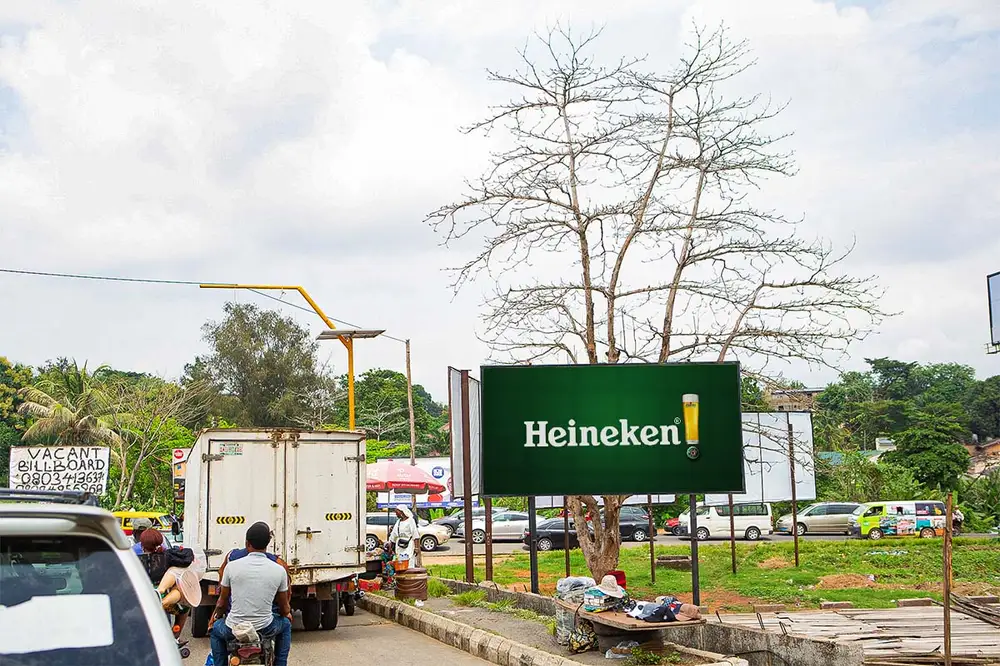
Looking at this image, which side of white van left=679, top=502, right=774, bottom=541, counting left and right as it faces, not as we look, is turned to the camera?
left

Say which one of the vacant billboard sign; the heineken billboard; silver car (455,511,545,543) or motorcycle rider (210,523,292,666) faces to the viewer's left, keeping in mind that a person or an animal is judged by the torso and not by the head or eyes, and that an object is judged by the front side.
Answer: the silver car

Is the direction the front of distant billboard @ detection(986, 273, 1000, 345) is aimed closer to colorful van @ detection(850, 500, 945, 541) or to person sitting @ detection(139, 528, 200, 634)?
the person sitting

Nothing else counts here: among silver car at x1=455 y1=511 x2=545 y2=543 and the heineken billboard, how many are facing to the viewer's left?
1

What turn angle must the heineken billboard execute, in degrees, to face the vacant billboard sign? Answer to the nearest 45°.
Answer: approximately 135° to its right

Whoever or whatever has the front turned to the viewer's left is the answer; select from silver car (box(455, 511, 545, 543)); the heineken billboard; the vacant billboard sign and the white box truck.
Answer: the silver car

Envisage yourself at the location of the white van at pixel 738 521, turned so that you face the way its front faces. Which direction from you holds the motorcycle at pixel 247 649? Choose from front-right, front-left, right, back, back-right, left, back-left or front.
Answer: left

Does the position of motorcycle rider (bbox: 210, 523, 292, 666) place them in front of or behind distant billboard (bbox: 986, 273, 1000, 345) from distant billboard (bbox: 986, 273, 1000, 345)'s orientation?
in front

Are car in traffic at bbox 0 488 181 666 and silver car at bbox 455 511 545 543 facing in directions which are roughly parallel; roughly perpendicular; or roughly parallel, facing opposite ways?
roughly perpendicular

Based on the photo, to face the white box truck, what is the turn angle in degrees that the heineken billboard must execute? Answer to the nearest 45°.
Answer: approximately 90° to its right

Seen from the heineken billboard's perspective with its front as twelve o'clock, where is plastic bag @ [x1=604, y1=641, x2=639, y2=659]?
The plastic bag is roughly at 12 o'clock from the heineken billboard.

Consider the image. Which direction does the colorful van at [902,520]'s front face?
to the viewer's left

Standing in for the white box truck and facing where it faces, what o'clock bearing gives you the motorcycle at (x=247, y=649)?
The motorcycle is roughly at 6 o'clock from the white box truck.

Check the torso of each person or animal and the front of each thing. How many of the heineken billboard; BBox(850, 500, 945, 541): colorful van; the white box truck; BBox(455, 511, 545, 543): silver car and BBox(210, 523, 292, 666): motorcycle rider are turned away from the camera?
2

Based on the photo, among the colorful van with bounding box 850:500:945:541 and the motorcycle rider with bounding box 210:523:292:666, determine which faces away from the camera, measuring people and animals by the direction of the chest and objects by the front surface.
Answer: the motorcycle rider

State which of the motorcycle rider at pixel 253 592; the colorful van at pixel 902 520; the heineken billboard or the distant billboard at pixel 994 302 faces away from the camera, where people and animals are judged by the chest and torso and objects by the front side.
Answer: the motorcycle rider

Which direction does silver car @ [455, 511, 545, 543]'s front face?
to the viewer's left
